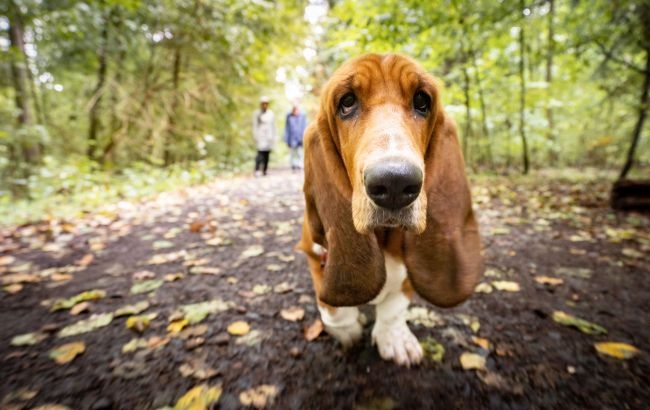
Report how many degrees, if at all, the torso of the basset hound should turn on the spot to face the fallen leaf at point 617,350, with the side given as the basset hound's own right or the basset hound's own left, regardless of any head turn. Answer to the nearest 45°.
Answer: approximately 90° to the basset hound's own left

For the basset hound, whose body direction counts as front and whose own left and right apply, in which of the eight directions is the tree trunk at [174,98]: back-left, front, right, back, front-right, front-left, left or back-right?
back-right

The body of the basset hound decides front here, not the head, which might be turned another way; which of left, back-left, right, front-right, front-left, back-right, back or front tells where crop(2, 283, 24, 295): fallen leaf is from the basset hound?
right

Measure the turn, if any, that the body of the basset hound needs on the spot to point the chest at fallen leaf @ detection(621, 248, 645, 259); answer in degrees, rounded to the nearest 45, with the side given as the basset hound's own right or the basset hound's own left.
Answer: approximately 135° to the basset hound's own left

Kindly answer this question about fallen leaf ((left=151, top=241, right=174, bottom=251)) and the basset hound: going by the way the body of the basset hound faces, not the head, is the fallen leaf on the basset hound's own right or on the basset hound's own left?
on the basset hound's own right

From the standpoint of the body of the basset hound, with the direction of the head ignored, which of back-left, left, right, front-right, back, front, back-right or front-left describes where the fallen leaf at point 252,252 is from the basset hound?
back-right

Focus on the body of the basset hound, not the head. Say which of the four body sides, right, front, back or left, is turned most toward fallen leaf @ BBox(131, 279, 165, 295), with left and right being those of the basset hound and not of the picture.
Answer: right

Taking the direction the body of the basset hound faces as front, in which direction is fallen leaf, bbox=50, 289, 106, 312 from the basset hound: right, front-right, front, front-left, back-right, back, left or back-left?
right

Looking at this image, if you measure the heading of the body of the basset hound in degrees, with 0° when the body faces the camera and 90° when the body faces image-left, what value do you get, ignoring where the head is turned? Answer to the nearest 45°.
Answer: approximately 0°

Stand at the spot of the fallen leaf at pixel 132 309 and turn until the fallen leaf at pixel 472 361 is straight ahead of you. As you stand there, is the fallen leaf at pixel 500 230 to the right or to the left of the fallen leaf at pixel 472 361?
left
